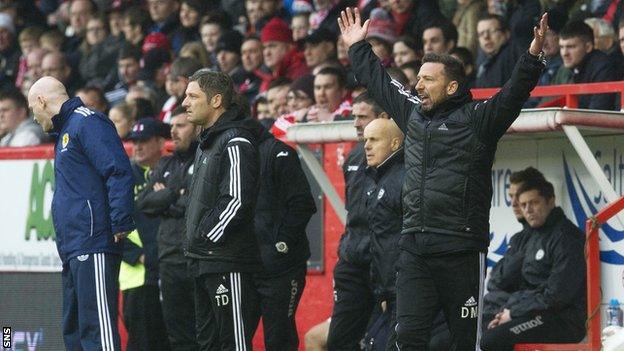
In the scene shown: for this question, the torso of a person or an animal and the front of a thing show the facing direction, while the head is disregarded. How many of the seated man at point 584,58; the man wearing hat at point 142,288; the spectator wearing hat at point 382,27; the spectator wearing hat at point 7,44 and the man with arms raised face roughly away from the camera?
0

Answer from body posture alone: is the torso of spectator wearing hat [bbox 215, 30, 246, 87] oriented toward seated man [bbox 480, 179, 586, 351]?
no

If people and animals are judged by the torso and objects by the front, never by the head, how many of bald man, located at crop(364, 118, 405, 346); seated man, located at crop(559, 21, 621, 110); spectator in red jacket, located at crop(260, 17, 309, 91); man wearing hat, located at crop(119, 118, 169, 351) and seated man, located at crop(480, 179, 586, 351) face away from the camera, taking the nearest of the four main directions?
0

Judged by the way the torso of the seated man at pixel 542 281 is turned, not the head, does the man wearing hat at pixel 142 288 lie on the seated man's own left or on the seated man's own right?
on the seated man's own right

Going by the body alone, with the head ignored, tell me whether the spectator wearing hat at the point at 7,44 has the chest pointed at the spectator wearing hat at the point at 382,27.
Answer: no

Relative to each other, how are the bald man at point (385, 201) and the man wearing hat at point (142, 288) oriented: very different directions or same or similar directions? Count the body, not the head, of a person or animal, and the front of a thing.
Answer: same or similar directions

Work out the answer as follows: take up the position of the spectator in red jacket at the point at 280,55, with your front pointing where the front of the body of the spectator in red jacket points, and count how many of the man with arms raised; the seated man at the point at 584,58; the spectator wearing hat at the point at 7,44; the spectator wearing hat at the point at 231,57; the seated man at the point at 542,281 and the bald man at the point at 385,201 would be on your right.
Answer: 2

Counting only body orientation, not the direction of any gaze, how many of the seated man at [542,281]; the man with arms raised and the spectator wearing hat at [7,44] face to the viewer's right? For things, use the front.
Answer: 0

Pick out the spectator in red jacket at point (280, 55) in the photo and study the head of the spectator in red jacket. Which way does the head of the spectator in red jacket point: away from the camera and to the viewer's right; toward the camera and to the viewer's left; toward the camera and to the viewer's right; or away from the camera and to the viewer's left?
toward the camera and to the viewer's left

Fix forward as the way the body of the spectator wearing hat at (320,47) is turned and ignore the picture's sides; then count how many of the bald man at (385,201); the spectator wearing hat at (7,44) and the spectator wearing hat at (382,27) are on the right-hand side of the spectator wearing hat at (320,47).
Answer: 1

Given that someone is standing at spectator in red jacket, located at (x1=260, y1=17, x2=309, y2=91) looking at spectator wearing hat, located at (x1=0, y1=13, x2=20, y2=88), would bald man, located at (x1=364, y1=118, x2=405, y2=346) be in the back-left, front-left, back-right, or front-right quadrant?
back-left

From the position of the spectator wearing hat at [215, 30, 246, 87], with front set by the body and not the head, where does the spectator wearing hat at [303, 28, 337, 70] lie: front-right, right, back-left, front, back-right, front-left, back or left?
left

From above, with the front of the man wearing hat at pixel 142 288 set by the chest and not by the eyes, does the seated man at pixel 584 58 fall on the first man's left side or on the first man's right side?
on the first man's left side
